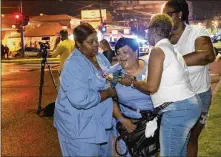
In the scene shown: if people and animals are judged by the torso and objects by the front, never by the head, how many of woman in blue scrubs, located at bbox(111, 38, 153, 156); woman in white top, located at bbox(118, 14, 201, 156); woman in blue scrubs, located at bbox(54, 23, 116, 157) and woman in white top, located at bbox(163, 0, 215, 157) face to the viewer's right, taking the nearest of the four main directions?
1

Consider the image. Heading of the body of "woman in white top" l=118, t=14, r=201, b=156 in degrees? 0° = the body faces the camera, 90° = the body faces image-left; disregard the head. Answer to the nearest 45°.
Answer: approximately 135°

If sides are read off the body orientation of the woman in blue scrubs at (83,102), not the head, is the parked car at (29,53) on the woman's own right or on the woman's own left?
on the woman's own left

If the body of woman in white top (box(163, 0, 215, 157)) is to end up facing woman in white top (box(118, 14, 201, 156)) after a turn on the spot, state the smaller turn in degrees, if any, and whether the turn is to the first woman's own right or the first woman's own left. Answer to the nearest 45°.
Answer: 0° — they already face them

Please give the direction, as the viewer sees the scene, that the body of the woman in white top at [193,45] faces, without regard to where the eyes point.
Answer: to the viewer's left

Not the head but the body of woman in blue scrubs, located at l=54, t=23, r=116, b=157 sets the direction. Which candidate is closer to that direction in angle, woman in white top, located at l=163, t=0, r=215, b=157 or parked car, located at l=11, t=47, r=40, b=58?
the woman in white top

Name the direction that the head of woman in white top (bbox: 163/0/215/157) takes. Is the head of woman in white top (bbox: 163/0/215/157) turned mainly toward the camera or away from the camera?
toward the camera

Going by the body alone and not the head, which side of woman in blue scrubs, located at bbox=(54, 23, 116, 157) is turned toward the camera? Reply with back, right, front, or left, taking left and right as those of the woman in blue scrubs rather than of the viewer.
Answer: right

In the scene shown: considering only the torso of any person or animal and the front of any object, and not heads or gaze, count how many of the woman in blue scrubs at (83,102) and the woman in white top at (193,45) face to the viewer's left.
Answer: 1

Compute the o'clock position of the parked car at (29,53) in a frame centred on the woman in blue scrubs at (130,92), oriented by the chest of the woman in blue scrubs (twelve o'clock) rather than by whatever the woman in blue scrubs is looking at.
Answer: The parked car is roughly at 4 o'clock from the woman in blue scrubs.

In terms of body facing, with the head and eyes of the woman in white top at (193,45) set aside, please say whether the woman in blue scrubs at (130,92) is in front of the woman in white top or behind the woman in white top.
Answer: in front

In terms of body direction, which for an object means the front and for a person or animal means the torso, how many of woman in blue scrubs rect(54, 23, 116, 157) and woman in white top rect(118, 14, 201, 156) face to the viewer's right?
1

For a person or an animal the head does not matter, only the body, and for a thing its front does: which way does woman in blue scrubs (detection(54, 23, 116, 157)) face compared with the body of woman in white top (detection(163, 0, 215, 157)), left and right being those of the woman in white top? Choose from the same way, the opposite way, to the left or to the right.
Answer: the opposite way

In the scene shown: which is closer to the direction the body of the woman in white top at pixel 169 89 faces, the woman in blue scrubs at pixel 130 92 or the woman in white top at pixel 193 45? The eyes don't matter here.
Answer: the woman in blue scrubs
